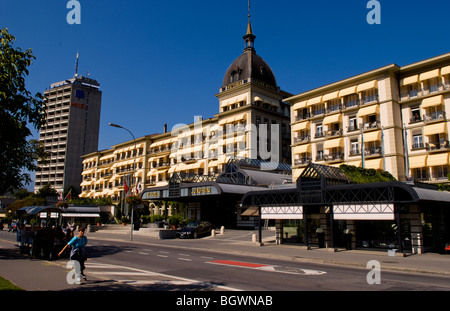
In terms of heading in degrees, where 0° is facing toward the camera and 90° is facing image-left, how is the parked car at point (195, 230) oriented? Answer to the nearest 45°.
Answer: approximately 45°

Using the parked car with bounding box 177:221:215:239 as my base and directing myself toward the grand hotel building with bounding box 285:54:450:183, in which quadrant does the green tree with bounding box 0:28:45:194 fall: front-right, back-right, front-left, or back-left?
back-right

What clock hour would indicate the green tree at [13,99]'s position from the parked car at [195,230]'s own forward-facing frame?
The green tree is roughly at 11 o'clock from the parked car.

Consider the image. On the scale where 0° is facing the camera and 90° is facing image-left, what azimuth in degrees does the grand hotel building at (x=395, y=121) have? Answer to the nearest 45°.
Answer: approximately 45°

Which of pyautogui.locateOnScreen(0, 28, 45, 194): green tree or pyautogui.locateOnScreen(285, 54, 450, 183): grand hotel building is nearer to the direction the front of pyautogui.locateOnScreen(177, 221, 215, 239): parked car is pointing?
the green tree

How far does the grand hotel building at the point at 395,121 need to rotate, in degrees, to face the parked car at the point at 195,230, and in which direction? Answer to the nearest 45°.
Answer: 0° — it already faces it

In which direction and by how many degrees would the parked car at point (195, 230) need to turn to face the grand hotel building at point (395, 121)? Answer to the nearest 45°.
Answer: approximately 135° to its left

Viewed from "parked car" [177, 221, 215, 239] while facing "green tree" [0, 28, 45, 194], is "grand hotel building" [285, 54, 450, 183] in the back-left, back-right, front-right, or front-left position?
back-left
